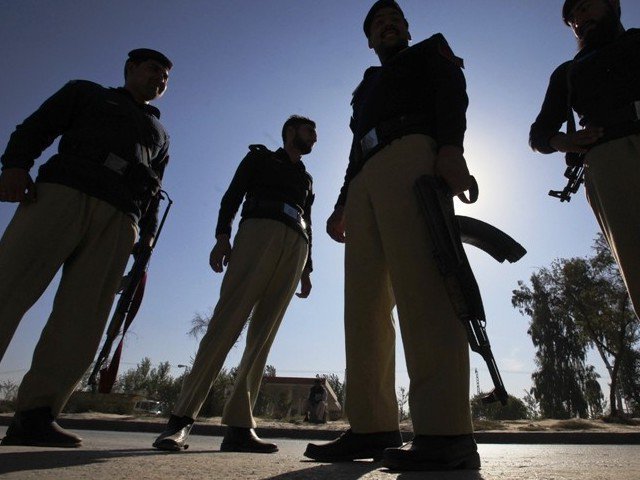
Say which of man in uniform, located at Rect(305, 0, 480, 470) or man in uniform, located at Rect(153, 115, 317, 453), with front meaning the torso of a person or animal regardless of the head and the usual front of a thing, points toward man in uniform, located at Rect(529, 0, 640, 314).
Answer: man in uniform, located at Rect(153, 115, 317, 453)

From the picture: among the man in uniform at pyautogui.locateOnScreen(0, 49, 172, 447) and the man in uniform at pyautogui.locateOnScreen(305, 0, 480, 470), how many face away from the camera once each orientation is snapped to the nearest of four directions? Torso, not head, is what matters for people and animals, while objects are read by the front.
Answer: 0

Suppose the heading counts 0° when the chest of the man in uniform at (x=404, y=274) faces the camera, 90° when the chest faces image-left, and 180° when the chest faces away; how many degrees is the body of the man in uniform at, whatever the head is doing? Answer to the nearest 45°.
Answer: approximately 45°

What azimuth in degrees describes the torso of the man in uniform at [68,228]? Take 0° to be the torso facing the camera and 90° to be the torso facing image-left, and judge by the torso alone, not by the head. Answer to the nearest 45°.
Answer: approximately 315°

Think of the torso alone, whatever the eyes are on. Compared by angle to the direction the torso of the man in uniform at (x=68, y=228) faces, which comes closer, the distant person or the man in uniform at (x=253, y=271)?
the man in uniform

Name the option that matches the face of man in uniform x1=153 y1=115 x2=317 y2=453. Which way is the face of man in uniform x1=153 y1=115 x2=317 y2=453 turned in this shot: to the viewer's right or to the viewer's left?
to the viewer's right

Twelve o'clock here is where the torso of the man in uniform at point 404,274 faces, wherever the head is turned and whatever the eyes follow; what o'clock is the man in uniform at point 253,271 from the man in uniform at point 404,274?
the man in uniform at point 253,271 is roughly at 3 o'clock from the man in uniform at point 404,274.

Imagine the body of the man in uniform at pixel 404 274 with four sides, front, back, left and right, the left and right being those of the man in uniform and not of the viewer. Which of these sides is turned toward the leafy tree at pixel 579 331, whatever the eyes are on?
back

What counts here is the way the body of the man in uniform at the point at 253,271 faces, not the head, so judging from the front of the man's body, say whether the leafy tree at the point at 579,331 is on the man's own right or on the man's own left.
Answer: on the man's own left

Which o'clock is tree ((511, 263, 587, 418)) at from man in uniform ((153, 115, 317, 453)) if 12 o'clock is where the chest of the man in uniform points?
The tree is roughly at 9 o'clock from the man in uniform.

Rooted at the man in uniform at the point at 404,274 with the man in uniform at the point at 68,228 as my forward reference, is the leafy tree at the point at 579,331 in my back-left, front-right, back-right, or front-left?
back-right

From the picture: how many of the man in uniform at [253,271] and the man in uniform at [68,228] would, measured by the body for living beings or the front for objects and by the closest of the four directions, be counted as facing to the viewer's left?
0
